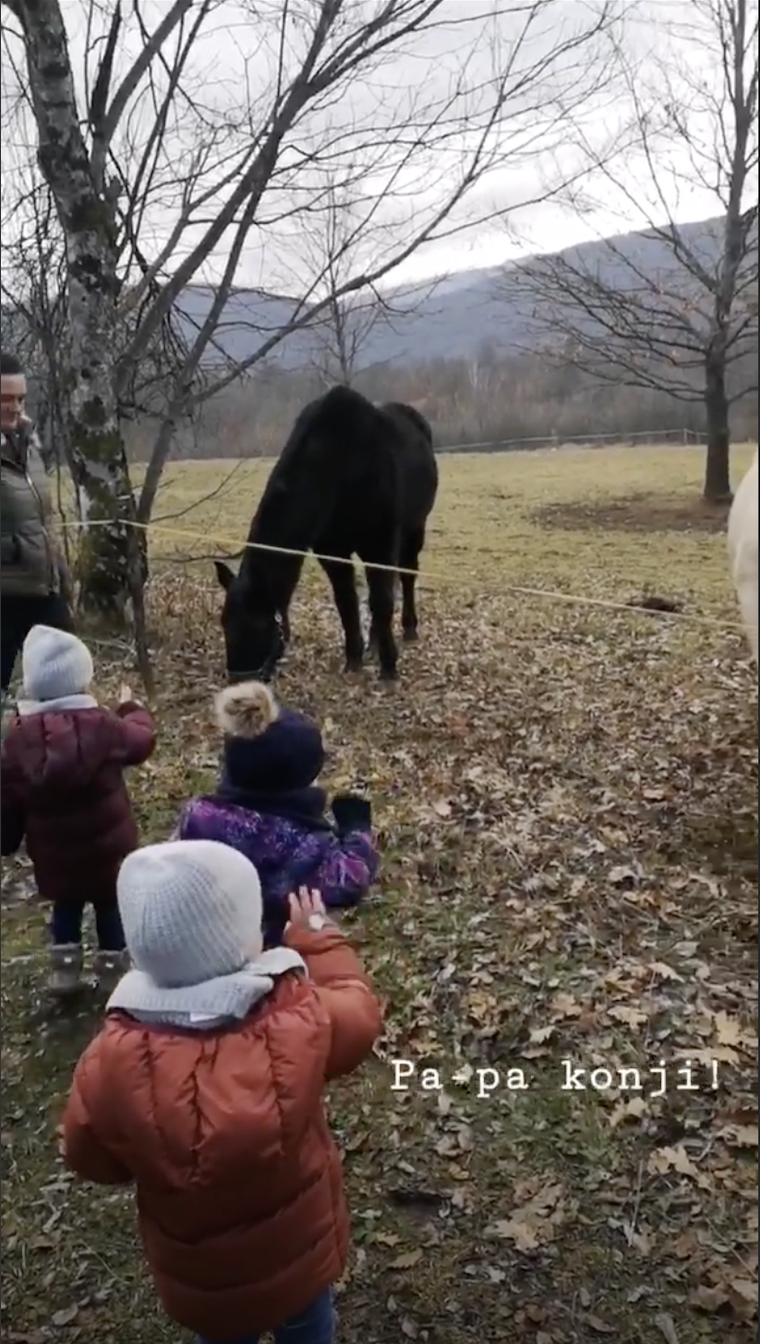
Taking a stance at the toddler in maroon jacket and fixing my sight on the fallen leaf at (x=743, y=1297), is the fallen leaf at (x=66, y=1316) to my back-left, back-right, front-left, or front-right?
front-right

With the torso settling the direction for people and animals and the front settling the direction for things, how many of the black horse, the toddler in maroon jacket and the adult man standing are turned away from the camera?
1

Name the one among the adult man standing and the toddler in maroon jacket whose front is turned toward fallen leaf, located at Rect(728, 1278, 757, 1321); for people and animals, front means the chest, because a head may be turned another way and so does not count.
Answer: the adult man standing

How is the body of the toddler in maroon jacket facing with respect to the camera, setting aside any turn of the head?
away from the camera

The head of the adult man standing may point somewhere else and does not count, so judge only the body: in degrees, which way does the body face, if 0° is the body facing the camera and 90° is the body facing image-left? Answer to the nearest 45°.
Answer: approximately 315°

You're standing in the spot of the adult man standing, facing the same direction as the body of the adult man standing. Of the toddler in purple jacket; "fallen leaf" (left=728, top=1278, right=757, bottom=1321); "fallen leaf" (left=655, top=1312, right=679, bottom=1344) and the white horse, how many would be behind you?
0

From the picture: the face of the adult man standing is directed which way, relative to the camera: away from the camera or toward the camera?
toward the camera

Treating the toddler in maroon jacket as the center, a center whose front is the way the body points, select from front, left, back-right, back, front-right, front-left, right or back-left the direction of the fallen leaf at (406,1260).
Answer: back-right

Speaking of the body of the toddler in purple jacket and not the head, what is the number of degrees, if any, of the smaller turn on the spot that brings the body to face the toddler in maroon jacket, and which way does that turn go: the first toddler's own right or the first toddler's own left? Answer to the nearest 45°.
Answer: approximately 90° to the first toddler's own left

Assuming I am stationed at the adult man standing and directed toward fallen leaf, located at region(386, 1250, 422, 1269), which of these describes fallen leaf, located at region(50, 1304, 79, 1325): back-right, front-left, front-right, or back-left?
front-right

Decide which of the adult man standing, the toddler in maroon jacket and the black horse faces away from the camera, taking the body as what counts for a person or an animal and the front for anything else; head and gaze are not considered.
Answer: the toddler in maroon jacket

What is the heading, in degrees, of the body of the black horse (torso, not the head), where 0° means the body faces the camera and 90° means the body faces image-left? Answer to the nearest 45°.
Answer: approximately 45°

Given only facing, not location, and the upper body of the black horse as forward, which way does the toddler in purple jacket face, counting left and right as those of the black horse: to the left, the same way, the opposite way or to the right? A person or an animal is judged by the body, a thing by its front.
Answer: the opposite way

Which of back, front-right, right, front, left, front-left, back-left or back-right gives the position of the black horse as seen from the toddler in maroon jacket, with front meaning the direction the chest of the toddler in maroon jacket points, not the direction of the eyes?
front-right

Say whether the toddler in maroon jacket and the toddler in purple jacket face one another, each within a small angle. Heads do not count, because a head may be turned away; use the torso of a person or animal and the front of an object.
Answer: no

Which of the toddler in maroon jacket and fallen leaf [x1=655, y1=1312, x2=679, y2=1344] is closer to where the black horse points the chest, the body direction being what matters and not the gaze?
the toddler in maroon jacket

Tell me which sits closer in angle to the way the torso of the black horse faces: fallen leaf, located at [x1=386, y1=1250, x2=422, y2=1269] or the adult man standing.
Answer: the adult man standing

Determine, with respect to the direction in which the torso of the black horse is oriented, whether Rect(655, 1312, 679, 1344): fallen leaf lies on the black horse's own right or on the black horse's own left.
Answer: on the black horse's own left
